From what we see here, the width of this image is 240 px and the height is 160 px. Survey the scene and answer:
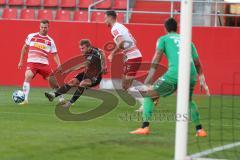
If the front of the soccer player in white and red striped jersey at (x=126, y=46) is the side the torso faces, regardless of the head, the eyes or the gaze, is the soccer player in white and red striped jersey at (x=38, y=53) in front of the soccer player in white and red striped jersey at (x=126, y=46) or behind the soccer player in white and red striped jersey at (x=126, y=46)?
in front

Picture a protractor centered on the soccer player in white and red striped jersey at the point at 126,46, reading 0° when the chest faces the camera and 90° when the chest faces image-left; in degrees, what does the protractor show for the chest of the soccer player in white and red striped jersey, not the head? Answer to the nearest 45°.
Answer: approximately 90°

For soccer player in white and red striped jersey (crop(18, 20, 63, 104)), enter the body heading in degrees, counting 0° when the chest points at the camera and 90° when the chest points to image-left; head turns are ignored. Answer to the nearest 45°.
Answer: approximately 0°

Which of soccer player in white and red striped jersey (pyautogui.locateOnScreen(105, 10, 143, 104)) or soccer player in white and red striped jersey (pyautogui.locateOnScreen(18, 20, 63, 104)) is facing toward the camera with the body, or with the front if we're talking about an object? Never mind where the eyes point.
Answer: soccer player in white and red striped jersey (pyautogui.locateOnScreen(18, 20, 63, 104))

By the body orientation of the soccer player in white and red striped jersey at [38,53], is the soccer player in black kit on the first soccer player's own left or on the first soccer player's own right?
on the first soccer player's own left

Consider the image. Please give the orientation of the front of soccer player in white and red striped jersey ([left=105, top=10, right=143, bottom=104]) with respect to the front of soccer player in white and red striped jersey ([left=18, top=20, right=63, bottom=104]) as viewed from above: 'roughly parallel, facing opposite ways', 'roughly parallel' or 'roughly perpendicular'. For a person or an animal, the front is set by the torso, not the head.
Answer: roughly perpendicular

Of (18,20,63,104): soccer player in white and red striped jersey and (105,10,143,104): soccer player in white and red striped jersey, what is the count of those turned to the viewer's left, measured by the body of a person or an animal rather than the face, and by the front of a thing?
1

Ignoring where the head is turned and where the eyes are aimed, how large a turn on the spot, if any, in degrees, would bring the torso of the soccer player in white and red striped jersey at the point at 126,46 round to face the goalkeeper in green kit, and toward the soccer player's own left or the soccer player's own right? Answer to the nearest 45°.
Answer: approximately 90° to the soccer player's own left

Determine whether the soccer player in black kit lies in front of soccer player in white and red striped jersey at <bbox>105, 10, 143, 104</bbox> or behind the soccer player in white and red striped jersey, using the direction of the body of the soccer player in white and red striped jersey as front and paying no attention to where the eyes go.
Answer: in front

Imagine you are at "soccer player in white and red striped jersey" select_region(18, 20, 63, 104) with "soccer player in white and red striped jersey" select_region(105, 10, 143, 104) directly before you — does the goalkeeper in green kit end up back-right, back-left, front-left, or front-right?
front-right

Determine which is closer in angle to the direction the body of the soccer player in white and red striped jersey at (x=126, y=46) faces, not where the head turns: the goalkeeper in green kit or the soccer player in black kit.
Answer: the soccer player in black kit
